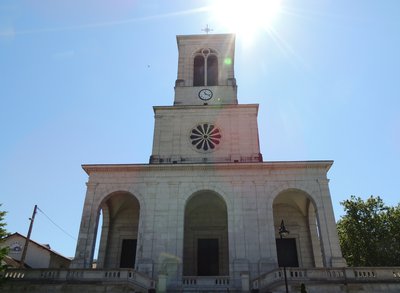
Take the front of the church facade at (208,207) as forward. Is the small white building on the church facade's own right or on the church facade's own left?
on the church facade's own right

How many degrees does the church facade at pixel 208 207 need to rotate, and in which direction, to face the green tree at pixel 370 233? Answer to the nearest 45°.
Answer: approximately 135° to its left

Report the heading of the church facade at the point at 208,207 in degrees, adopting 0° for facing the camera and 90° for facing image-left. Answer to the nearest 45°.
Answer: approximately 0°
